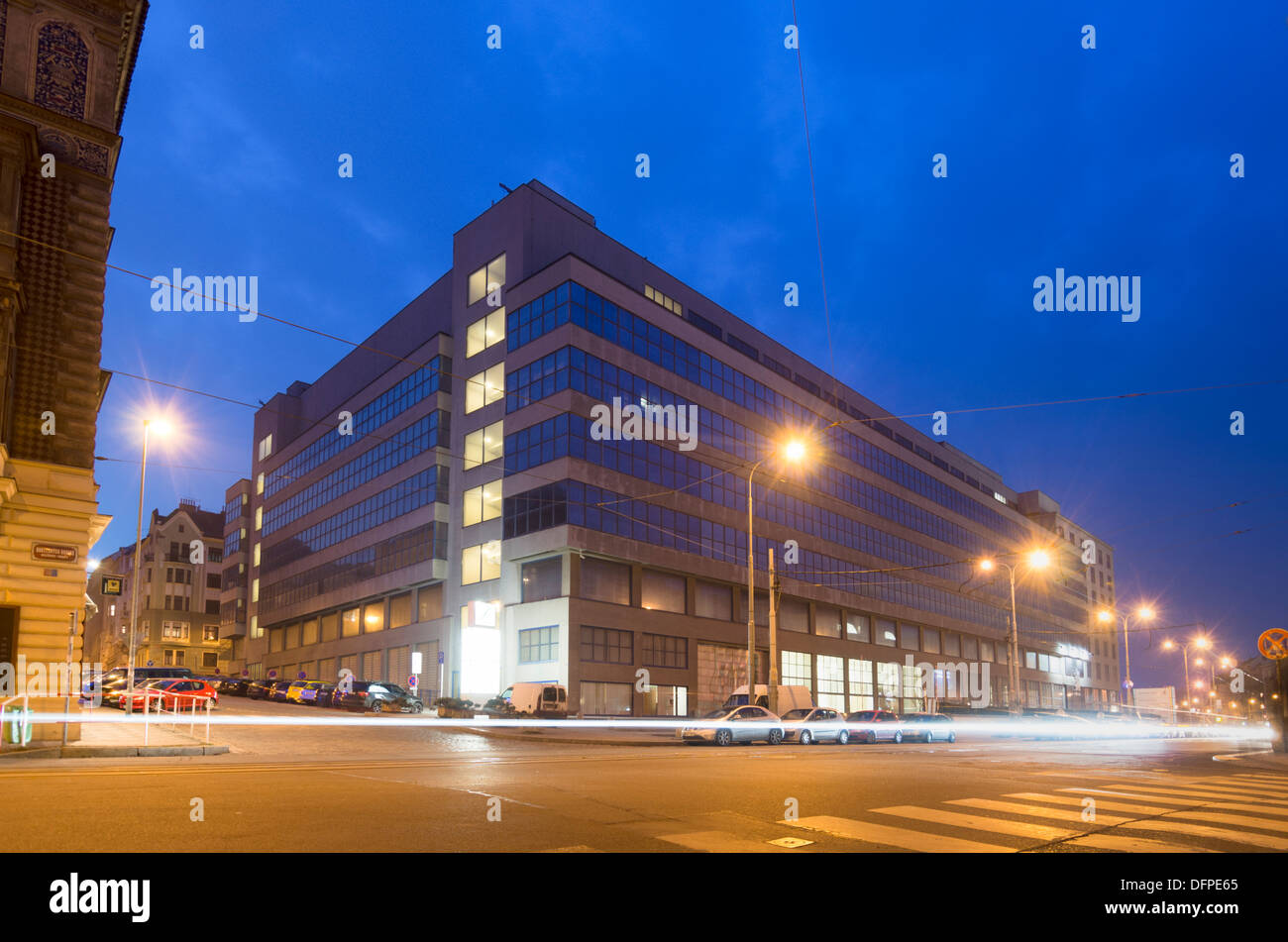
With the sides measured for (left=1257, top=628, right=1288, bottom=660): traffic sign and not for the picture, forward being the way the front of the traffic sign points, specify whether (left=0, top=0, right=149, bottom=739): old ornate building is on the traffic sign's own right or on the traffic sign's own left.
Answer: on the traffic sign's own right

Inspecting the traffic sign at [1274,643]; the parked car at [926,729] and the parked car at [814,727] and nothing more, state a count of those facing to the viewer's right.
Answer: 0

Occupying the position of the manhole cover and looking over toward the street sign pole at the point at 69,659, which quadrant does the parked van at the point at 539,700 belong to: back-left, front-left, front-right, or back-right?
front-right

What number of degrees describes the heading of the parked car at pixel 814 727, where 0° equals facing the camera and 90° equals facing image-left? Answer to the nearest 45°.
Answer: approximately 45°

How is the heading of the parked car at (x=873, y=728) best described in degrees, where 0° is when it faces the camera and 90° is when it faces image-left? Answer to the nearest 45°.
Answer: approximately 45°

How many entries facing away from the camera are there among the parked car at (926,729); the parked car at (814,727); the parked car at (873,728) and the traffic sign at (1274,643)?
0

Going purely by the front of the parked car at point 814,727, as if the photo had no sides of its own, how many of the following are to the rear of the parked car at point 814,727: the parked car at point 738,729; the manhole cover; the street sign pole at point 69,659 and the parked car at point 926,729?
1

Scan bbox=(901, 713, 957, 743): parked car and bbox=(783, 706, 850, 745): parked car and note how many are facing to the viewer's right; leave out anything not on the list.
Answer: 0

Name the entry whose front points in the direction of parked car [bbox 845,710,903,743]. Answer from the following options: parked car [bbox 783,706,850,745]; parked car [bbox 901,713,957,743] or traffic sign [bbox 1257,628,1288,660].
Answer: parked car [bbox 901,713,957,743]

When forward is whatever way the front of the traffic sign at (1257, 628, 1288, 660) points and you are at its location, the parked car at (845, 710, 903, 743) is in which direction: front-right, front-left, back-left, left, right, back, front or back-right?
back-right

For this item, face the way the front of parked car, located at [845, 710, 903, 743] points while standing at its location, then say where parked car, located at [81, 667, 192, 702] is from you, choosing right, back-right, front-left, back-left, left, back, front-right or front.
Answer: front-right

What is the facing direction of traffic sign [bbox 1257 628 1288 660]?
toward the camera

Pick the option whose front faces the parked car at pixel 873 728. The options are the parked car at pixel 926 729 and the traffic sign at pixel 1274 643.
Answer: the parked car at pixel 926 729

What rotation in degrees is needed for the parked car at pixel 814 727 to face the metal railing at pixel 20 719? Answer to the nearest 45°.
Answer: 0° — it already faces it

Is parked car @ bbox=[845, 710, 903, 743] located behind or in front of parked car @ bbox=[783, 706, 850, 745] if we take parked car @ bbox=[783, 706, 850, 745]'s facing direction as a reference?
behind
